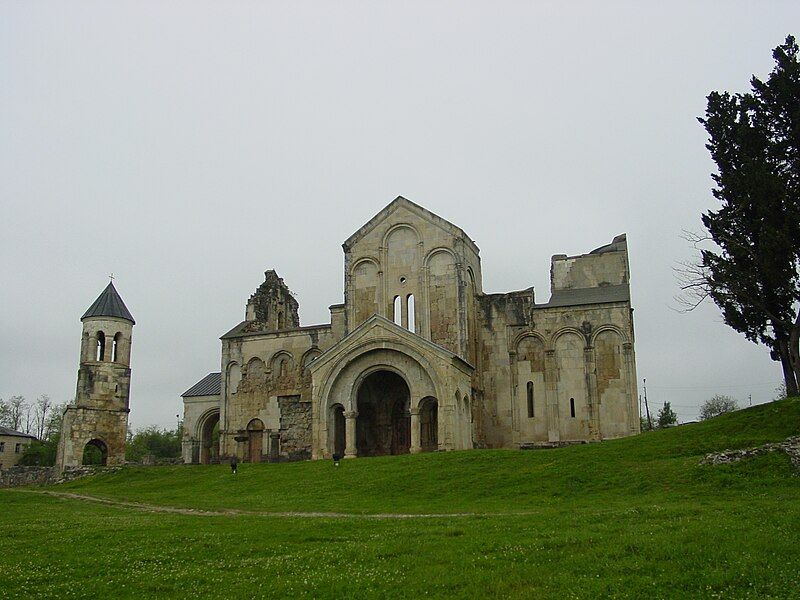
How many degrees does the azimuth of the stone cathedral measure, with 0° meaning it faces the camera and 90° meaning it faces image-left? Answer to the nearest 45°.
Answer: approximately 0°

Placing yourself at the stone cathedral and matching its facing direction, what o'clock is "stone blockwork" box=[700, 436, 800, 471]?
The stone blockwork is roughly at 11 o'clock from the stone cathedral.

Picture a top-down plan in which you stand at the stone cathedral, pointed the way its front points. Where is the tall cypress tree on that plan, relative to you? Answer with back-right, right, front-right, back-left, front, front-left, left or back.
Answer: front-left
